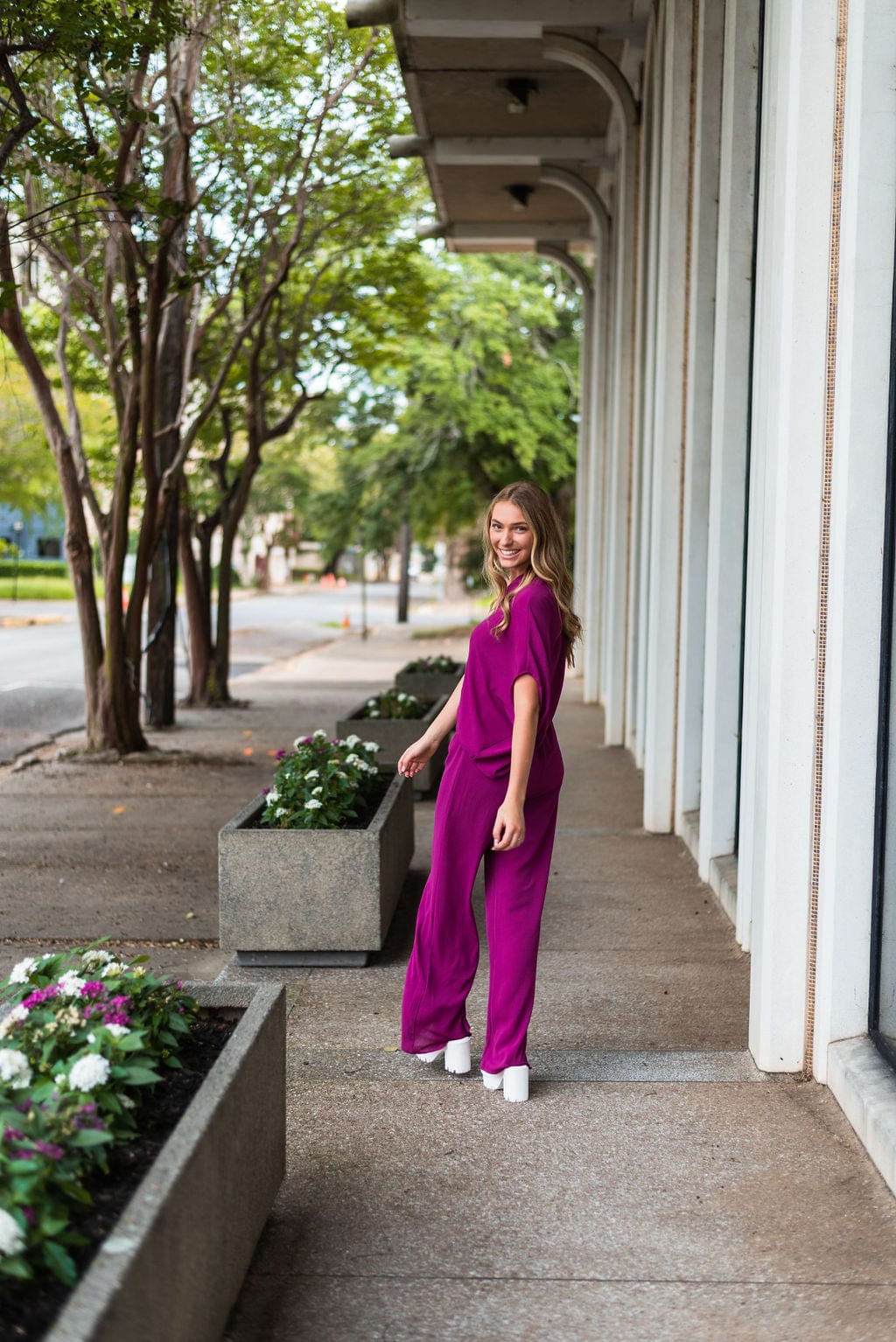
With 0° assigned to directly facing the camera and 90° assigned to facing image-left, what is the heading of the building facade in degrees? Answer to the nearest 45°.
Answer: approximately 90°

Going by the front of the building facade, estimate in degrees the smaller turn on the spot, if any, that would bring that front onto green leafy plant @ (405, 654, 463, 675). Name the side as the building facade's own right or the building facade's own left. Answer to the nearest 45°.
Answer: approximately 90° to the building facade's own right

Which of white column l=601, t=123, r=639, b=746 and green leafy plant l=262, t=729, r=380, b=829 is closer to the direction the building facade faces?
the green leafy plant

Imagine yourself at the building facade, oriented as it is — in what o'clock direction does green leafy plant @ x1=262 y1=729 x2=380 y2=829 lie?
The green leafy plant is roughly at 1 o'clock from the building facade.

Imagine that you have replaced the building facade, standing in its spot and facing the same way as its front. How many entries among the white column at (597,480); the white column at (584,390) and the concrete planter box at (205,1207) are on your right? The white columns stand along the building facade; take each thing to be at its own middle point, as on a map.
2

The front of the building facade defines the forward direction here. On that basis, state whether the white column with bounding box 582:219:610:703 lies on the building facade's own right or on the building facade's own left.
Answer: on the building facade's own right
